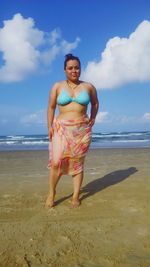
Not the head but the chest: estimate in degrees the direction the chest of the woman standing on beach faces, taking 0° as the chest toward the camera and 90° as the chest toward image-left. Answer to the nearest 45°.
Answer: approximately 0°
